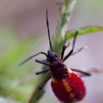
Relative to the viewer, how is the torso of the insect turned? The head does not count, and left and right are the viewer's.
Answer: facing away from the viewer and to the left of the viewer
